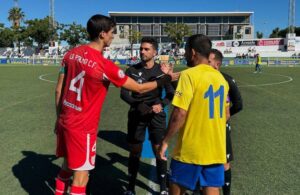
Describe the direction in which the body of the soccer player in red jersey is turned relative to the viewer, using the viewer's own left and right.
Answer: facing away from the viewer and to the right of the viewer

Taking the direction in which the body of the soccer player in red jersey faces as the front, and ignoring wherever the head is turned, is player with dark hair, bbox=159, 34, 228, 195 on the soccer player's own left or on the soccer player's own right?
on the soccer player's own right

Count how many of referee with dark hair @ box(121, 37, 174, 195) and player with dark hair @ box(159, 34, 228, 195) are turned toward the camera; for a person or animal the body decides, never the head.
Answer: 1

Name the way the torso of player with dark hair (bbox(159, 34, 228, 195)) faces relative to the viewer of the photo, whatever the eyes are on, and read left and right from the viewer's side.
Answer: facing away from the viewer and to the left of the viewer

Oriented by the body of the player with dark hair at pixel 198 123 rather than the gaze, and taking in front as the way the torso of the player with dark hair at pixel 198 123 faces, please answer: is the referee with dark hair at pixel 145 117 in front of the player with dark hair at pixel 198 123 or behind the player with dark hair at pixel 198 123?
in front

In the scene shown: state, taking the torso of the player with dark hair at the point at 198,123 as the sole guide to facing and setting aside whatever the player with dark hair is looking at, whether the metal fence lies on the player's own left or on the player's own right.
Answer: on the player's own right

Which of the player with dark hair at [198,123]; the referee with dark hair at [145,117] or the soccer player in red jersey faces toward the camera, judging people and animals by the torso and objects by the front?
the referee with dark hair at [145,117]

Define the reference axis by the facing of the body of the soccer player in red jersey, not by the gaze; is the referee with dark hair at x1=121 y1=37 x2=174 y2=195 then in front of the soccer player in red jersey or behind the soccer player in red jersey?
in front

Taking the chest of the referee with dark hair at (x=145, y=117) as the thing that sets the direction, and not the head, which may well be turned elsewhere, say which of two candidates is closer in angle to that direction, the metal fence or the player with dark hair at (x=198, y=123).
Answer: the player with dark hair

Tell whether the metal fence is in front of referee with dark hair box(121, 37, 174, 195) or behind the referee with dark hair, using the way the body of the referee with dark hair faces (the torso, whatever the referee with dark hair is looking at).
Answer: behind

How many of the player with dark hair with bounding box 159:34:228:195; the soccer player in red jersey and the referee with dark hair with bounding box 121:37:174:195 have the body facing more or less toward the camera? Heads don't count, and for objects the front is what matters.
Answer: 1

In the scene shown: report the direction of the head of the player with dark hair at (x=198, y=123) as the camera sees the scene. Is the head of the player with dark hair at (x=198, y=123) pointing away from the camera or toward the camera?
away from the camera

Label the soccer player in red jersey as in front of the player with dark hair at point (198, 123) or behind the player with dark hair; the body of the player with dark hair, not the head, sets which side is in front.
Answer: in front

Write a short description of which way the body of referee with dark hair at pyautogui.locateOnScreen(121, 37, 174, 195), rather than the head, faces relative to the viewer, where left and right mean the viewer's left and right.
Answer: facing the viewer
